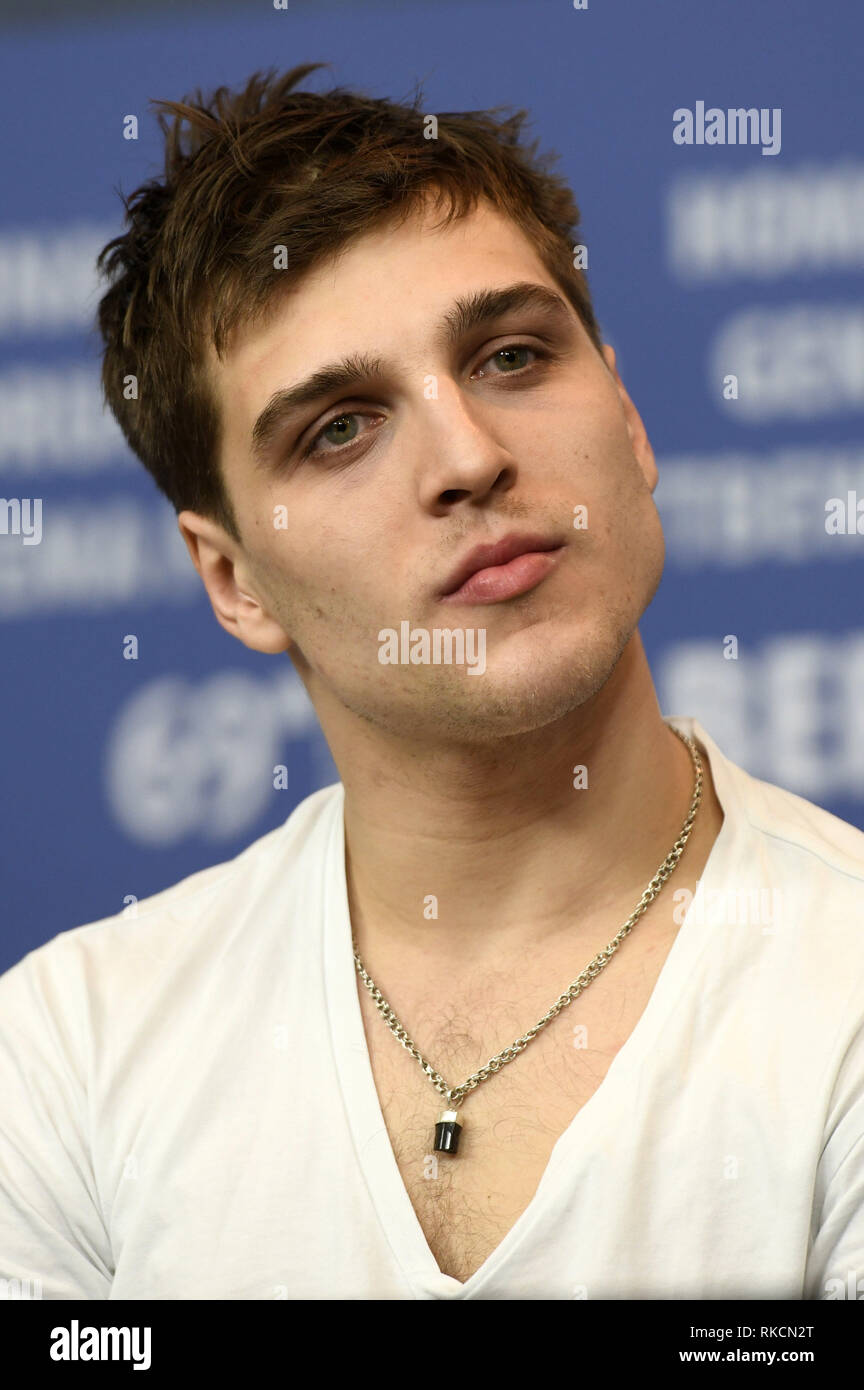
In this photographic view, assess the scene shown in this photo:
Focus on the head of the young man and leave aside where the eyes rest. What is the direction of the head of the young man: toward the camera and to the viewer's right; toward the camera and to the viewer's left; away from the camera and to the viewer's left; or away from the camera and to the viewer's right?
toward the camera and to the viewer's right

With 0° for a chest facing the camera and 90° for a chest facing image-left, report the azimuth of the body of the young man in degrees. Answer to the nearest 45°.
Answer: approximately 0°
